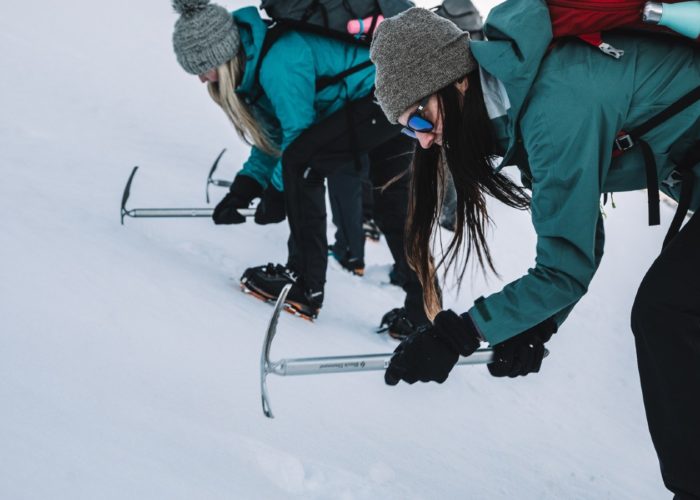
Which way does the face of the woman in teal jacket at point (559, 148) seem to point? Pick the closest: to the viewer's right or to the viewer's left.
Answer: to the viewer's left

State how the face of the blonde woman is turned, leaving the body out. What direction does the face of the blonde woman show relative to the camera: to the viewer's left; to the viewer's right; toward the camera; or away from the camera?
to the viewer's left

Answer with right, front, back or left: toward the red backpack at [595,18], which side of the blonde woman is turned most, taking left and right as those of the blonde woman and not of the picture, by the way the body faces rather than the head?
left

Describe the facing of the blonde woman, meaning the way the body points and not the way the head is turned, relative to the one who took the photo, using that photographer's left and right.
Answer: facing to the left of the viewer
